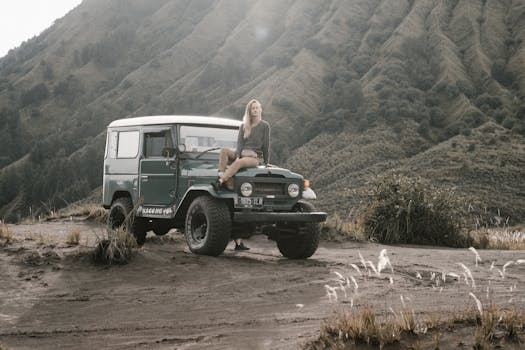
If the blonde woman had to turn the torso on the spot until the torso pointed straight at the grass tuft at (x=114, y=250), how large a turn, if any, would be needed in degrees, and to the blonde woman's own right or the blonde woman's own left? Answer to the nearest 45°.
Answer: approximately 45° to the blonde woman's own right

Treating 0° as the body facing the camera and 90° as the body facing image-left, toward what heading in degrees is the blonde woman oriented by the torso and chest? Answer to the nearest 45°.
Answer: approximately 45°

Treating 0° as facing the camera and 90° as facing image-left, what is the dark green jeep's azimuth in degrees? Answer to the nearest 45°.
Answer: approximately 315°

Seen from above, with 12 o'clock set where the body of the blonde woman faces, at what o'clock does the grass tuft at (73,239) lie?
The grass tuft is roughly at 2 o'clock from the blonde woman.

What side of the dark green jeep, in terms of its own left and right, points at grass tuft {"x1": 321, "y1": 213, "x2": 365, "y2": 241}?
left
